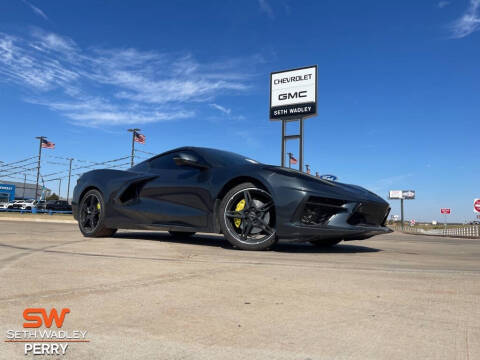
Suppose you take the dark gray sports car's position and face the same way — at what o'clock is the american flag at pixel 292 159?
The american flag is roughly at 8 o'clock from the dark gray sports car.

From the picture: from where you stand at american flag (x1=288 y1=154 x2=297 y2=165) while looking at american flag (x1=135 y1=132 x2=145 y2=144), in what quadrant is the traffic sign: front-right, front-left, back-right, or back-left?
back-left

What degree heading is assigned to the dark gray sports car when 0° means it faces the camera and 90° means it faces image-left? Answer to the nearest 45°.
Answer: approximately 315°

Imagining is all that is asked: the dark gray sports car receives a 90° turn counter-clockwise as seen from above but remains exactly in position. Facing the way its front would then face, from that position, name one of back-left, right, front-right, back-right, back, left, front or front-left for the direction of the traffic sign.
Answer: front

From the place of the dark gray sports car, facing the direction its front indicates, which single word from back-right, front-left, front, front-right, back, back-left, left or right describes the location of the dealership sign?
back-left

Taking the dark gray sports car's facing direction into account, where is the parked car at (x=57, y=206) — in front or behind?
behind

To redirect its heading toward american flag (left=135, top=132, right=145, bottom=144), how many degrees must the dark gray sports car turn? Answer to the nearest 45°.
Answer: approximately 135° to its left
